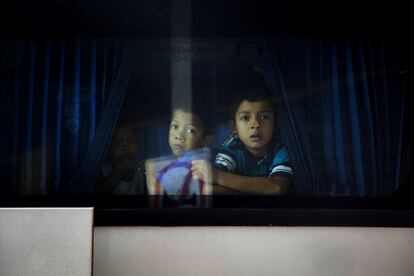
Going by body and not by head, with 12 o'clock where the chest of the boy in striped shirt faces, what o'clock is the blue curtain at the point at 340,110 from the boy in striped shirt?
The blue curtain is roughly at 9 o'clock from the boy in striped shirt.

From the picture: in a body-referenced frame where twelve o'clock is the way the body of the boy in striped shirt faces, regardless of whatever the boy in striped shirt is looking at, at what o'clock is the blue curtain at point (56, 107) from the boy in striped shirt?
The blue curtain is roughly at 3 o'clock from the boy in striped shirt.

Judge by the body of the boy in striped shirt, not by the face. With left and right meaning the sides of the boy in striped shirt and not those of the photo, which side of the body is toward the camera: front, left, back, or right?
front
